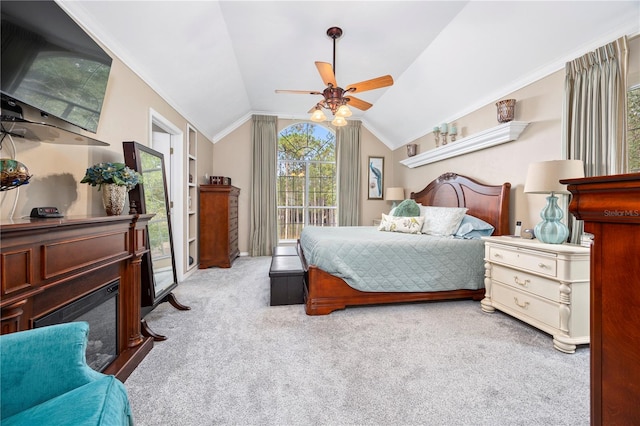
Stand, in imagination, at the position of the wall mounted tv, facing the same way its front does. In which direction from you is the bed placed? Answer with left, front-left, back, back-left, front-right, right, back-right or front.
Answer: front-left

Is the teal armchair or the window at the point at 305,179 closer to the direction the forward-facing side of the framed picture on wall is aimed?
the teal armchair

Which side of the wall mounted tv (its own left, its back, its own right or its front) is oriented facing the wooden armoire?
front

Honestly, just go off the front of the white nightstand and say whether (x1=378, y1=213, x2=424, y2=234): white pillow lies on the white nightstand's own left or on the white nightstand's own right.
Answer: on the white nightstand's own right

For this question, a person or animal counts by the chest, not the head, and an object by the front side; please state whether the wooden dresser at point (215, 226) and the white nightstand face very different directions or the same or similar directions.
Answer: very different directions

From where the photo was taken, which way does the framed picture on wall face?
toward the camera

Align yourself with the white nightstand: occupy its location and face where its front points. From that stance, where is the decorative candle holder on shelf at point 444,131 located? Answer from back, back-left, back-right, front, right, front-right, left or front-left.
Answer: right

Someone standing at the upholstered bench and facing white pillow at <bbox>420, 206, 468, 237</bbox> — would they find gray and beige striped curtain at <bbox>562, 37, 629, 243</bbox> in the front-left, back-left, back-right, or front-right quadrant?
front-right

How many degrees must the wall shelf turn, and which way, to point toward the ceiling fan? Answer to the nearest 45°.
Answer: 0° — it already faces it

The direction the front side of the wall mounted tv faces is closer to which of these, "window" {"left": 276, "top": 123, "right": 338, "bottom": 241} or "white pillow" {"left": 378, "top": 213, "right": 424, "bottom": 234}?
the white pillow
